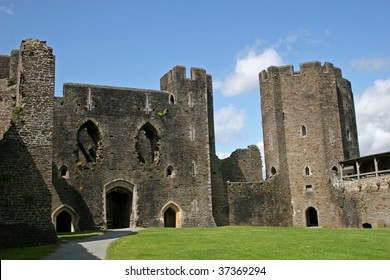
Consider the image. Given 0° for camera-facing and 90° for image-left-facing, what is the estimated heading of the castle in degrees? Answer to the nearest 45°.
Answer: approximately 0°
